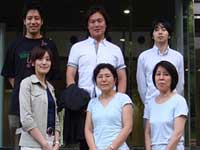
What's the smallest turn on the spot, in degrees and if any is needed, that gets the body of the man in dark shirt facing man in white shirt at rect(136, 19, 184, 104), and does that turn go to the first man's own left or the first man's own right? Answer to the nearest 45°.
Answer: approximately 90° to the first man's own left

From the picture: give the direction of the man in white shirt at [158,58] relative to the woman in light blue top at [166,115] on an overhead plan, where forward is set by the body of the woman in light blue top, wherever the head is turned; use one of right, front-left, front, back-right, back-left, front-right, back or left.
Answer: back-right

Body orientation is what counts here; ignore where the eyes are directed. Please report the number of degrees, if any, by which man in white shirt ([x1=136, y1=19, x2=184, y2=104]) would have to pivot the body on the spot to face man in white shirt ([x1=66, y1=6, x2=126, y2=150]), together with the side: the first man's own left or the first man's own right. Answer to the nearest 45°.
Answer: approximately 45° to the first man's own right

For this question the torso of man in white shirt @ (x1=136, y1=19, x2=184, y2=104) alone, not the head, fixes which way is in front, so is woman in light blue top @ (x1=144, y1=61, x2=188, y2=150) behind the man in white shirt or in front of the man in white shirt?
in front

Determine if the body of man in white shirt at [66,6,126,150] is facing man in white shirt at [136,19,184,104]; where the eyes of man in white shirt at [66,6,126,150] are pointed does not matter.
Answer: no

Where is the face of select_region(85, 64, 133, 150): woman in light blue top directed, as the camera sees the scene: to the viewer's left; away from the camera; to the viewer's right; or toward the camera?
toward the camera

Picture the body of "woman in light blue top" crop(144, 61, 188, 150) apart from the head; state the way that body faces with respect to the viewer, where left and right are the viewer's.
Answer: facing the viewer and to the left of the viewer

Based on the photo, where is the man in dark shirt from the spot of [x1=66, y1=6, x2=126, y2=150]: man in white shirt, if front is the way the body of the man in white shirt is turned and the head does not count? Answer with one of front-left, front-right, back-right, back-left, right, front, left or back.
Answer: right

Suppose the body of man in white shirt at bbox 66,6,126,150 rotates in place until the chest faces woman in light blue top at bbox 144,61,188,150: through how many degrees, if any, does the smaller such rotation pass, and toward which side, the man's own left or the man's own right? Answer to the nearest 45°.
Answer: approximately 45° to the man's own left

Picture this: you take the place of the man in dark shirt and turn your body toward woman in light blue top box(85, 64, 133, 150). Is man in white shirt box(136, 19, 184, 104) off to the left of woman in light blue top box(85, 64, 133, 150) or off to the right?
left

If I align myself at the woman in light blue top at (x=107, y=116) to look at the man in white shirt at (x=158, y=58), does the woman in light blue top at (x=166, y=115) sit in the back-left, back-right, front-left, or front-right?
front-right

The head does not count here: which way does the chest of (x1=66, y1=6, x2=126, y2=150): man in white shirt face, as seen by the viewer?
toward the camera

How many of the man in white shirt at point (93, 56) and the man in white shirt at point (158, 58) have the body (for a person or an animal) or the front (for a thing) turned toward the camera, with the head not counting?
2

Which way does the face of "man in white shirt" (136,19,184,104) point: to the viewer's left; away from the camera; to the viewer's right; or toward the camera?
toward the camera

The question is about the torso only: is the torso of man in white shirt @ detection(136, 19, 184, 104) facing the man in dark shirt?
no

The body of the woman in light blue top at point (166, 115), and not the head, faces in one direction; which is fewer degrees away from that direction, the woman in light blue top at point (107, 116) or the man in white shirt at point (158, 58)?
the woman in light blue top

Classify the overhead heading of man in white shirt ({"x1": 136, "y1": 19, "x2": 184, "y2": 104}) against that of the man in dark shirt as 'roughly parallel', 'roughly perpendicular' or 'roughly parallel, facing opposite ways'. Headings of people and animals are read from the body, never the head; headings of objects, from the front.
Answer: roughly parallel

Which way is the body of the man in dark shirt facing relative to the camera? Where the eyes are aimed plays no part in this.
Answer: toward the camera
